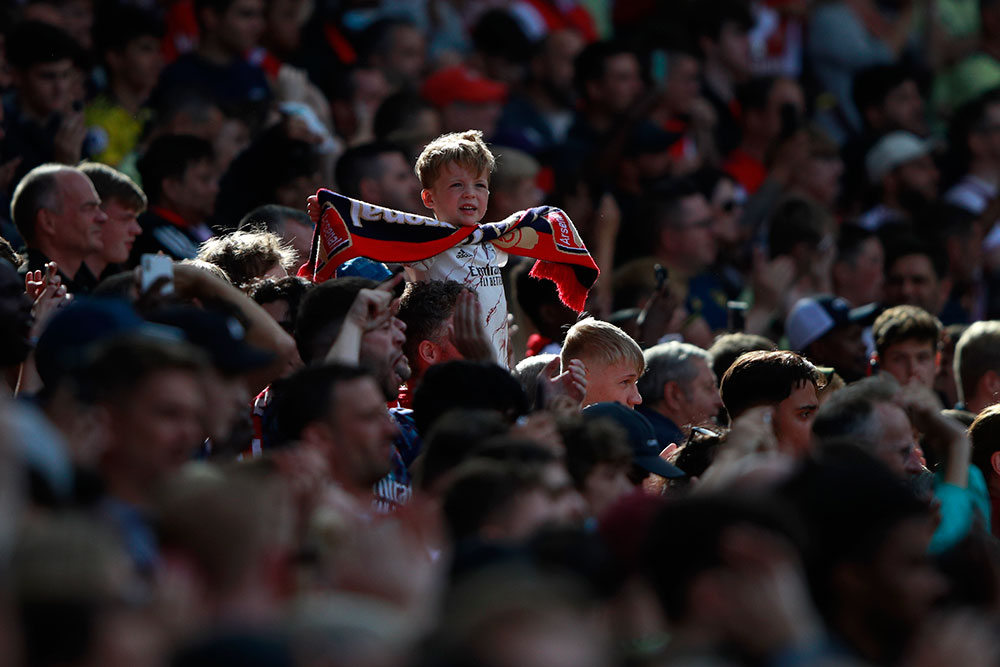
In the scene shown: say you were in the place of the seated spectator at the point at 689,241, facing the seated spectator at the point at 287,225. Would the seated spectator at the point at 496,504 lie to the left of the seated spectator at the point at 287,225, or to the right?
left

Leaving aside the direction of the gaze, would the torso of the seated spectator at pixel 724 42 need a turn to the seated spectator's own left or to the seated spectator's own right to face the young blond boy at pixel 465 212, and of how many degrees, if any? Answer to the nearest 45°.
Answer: approximately 45° to the seated spectator's own right

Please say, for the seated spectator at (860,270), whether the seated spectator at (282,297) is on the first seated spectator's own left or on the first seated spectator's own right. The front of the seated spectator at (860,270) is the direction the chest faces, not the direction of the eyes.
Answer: on the first seated spectator's own right

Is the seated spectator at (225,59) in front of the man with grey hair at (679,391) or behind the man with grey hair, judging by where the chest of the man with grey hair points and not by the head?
behind

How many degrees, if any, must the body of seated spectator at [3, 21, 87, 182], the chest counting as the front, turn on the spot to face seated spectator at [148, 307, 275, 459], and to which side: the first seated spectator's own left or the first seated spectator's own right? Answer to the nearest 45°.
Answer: approximately 45° to the first seated spectator's own right

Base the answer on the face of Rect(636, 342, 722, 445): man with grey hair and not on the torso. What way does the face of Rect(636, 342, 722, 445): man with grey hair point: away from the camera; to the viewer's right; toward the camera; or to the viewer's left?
to the viewer's right

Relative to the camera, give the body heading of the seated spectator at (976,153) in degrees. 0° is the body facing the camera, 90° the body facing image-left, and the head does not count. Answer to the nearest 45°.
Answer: approximately 315°
